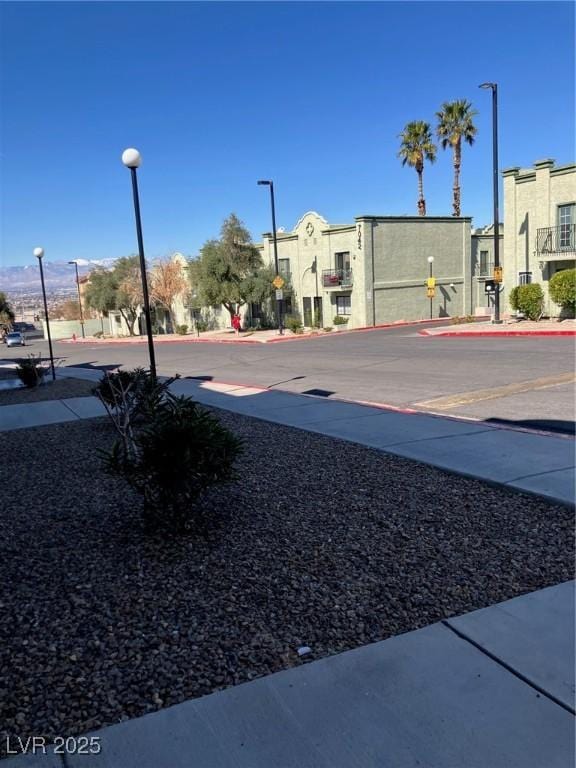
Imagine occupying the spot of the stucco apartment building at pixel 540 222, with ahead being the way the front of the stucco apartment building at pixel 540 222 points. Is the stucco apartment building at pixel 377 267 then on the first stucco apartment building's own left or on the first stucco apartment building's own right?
on the first stucco apartment building's own right

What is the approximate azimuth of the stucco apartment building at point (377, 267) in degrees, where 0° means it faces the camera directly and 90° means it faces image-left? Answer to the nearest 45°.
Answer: approximately 45°

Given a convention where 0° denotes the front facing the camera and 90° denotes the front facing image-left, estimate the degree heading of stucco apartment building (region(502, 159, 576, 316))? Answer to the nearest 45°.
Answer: approximately 45°

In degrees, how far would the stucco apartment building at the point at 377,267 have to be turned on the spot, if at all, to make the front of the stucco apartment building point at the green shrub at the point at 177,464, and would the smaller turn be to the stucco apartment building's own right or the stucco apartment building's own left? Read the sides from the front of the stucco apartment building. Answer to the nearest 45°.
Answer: approximately 45° to the stucco apartment building's own left

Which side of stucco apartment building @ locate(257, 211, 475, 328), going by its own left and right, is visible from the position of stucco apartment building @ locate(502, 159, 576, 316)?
left

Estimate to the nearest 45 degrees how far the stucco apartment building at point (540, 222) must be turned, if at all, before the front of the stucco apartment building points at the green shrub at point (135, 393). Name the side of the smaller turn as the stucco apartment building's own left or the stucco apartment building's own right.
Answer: approximately 45° to the stucco apartment building's own left

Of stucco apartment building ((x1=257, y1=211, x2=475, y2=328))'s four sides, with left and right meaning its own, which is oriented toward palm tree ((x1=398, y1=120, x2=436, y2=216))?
back

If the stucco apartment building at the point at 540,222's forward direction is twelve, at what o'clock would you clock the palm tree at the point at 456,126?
The palm tree is roughly at 4 o'clock from the stucco apartment building.
